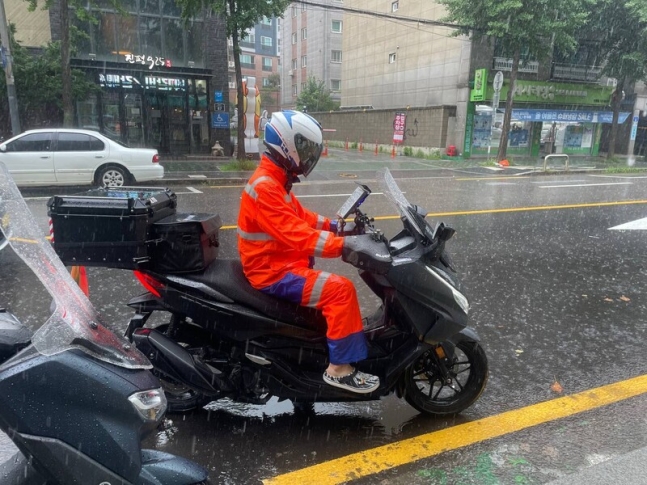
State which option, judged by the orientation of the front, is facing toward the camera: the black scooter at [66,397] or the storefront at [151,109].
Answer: the storefront

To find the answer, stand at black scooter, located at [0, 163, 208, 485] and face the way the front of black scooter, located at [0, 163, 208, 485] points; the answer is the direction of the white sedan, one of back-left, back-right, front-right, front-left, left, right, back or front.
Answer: left

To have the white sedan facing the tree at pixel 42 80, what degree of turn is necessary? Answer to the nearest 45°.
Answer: approximately 90° to its right

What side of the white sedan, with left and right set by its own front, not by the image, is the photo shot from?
left

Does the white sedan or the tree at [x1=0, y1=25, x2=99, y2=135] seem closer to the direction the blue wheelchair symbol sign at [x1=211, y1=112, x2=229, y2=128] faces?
the white sedan

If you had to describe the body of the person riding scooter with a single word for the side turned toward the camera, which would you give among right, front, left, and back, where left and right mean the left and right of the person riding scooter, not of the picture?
right

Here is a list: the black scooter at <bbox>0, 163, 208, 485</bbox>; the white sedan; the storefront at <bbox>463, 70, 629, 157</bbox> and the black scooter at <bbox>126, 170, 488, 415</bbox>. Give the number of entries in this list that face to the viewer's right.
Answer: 2

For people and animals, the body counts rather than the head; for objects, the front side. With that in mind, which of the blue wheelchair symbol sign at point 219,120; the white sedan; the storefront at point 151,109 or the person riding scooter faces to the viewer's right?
the person riding scooter

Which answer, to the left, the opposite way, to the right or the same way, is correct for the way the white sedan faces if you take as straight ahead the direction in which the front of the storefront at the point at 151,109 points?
to the right

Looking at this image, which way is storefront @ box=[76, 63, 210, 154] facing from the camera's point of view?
toward the camera

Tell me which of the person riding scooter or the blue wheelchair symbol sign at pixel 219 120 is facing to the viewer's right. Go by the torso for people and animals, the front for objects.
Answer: the person riding scooter

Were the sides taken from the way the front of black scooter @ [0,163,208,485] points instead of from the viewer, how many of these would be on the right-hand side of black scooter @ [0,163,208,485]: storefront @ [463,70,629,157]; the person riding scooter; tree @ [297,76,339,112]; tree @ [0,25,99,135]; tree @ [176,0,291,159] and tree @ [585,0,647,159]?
0

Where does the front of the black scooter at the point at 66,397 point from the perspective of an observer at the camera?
facing to the right of the viewer

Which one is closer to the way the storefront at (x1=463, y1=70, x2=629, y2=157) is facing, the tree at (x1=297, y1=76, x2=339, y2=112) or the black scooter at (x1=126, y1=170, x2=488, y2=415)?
the black scooter

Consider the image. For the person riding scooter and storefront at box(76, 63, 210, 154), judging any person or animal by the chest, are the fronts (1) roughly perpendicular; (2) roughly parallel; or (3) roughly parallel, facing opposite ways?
roughly perpendicular

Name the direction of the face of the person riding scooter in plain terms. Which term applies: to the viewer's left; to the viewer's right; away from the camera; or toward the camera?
to the viewer's right

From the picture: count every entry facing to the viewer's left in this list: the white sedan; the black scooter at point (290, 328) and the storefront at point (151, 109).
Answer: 1

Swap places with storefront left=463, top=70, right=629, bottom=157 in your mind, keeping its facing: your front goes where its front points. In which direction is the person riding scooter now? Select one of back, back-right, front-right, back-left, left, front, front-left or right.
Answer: front

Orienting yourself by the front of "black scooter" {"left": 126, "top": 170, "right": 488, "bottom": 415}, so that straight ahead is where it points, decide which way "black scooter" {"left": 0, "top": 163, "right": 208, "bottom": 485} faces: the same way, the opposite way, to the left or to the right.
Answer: the same way

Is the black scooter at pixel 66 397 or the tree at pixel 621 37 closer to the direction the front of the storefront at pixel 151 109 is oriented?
the black scooter

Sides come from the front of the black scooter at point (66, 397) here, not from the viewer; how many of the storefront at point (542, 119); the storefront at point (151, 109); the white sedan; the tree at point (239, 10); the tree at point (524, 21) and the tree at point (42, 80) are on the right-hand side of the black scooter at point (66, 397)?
0

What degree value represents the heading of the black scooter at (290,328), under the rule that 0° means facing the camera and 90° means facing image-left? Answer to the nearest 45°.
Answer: approximately 270°

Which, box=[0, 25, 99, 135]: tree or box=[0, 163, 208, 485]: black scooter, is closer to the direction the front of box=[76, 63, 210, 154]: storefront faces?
the black scooter
